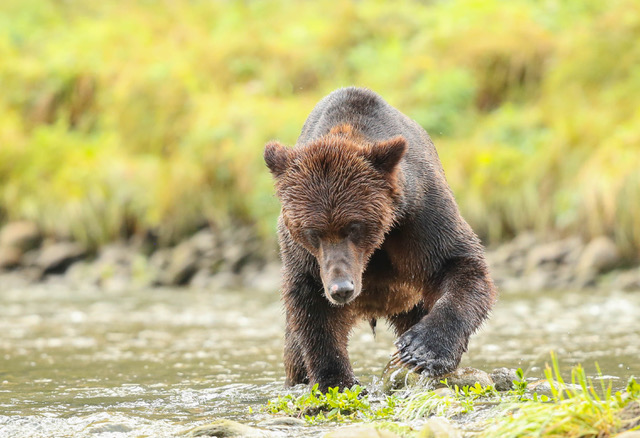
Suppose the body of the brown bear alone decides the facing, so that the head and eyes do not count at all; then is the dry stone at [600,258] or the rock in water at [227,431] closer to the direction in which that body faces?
the rock in water

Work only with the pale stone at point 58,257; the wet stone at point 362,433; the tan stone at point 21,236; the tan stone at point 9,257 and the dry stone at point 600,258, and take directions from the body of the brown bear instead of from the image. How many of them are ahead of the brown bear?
1

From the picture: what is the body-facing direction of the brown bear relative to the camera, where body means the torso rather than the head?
toward the camera

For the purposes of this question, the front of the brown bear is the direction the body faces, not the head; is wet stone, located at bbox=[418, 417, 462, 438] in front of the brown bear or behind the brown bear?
in front

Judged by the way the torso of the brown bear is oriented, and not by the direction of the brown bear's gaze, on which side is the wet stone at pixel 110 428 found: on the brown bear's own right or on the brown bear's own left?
on the brown bear's own right

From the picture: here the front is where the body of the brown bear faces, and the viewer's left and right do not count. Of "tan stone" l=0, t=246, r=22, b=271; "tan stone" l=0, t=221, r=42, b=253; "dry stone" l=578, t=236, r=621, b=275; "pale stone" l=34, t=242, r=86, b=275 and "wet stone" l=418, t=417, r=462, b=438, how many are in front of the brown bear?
1

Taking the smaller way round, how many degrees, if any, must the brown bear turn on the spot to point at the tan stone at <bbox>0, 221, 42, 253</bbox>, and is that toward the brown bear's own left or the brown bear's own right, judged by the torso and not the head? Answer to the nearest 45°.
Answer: approximately 135° to the brown bear's own right

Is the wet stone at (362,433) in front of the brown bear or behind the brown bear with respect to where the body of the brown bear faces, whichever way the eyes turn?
in front
